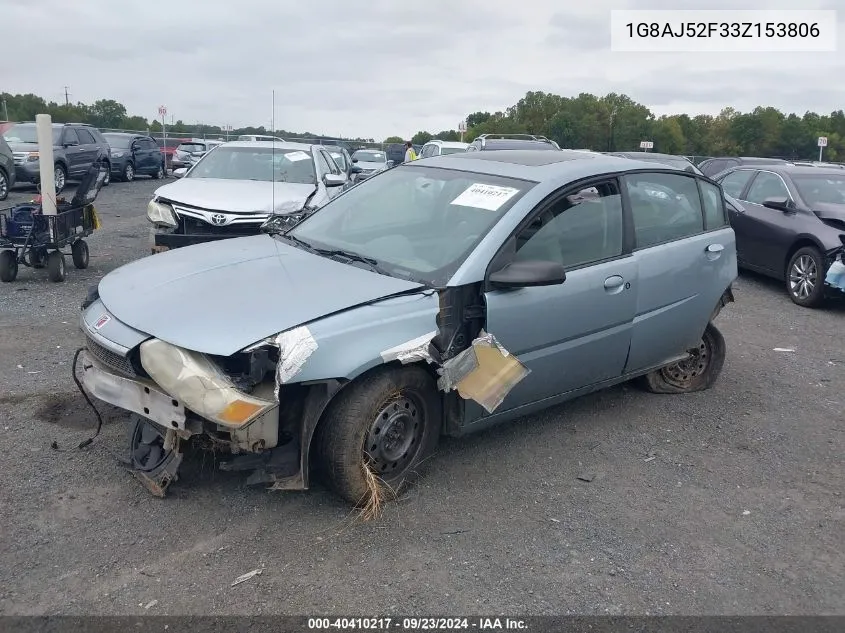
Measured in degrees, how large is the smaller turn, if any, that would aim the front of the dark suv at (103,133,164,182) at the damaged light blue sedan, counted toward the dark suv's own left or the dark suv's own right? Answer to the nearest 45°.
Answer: approximately 45° to the dark suv's own left

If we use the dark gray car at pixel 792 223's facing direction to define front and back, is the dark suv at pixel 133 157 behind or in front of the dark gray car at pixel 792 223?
behind

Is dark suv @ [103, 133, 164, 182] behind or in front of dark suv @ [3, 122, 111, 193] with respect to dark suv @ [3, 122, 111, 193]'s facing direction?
behind

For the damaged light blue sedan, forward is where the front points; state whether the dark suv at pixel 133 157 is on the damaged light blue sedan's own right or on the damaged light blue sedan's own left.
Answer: on the damaged light blue sedan's own right

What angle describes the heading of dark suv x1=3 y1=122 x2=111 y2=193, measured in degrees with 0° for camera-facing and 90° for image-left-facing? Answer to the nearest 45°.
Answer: approximately 45°

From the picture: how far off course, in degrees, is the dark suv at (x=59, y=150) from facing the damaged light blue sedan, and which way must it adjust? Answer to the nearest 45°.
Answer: approximately 45° to its left

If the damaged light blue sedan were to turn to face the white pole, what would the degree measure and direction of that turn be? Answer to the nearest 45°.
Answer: approximately 90° to its right
